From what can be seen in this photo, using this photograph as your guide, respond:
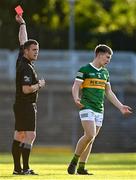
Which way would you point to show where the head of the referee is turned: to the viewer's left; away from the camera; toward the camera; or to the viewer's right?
to the viewer's right

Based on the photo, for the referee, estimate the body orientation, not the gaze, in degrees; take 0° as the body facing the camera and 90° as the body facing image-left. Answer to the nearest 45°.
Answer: approximately 270°

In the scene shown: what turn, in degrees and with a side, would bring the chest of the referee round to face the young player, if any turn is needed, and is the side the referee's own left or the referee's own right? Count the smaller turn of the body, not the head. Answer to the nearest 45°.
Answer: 0° — they already face them

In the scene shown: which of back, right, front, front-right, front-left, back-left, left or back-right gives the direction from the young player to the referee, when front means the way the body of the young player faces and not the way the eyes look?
back-right
